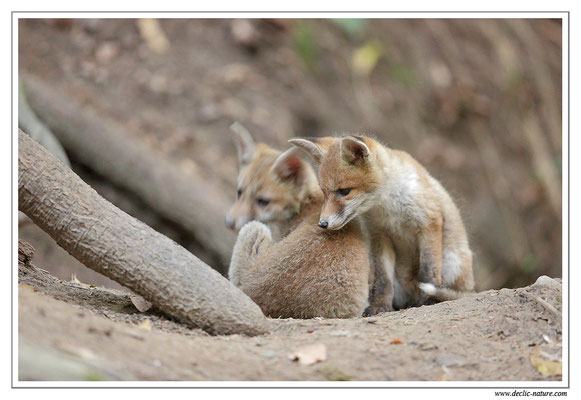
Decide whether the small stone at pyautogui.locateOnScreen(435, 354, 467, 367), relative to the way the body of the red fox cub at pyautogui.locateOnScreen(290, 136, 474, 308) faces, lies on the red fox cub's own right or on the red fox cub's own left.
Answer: on the red fox cub's own left

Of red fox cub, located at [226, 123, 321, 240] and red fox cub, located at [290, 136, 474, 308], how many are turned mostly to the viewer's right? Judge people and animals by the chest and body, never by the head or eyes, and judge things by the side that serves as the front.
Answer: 0

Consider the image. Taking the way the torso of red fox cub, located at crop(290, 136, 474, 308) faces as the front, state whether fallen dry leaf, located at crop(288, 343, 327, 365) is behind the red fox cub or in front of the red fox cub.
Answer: in front

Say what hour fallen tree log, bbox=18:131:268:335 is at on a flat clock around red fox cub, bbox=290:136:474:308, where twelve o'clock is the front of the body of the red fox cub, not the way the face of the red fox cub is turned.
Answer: The fallen tree log is roughly at 12 o'clock from the red fox cub.

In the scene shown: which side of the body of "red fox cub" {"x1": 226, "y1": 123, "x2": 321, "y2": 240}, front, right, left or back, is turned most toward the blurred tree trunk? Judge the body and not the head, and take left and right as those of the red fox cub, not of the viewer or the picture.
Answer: right

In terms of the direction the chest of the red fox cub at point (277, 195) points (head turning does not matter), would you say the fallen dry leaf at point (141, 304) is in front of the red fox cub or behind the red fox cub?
in front

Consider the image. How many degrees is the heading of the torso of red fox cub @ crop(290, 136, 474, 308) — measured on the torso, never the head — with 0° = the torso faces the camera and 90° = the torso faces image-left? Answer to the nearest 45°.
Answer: approximately 45°

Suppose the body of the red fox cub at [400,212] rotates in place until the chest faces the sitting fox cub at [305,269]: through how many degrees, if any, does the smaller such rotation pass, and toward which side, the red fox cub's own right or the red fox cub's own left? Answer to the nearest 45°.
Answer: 0° — it already faces it

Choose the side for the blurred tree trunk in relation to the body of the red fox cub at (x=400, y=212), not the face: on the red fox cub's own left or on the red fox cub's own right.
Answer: on the red fox cub's own right
